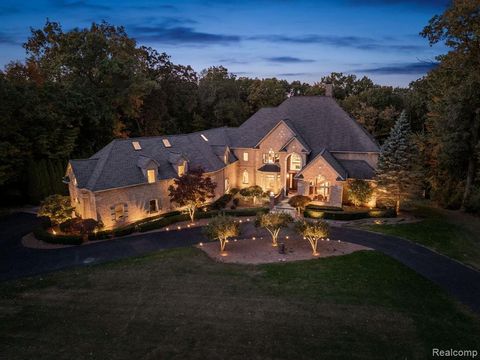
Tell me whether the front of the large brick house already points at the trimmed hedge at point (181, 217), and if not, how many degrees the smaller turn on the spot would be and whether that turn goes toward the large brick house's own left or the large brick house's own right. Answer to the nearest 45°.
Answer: approximately 45° to the large brick house's own right

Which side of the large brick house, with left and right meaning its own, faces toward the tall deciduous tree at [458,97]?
left

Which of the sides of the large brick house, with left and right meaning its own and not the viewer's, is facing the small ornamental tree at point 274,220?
front

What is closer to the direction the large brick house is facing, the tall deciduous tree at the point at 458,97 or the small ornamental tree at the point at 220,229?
the small ornamental tree

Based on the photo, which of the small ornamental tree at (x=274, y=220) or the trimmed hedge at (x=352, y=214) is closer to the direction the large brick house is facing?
the small ornamental tree

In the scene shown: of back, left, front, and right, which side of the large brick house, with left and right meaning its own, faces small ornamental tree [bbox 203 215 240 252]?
front

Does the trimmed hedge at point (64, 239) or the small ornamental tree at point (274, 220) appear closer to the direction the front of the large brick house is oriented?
the small ornamental tree

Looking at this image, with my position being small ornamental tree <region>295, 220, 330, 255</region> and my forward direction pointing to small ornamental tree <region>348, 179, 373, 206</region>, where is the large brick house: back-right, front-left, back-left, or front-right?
front-left

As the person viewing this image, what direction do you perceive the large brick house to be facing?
facing the viewer

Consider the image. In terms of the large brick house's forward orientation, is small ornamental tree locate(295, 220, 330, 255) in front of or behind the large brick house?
in front

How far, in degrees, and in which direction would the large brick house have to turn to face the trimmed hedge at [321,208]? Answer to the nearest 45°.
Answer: approximately 45° to its left

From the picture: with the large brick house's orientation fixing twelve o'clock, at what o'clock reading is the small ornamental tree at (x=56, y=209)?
The small ornamental tree is roughly at 2 o'clock from the large brick house.

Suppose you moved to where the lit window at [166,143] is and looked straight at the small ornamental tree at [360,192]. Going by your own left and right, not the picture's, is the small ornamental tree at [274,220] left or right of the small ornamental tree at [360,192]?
right
